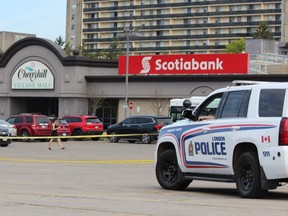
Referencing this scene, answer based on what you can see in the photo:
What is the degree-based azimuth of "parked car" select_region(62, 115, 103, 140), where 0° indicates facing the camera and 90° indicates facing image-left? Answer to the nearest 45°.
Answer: approximately 135°

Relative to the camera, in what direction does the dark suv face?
facing away from the viewer and to the left of the viewer

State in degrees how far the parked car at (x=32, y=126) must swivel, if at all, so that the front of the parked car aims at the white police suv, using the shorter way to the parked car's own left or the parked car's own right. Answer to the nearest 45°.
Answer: approximately 135° to the parked car's own left

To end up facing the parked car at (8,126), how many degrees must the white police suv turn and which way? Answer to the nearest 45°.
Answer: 0° — it already faces it

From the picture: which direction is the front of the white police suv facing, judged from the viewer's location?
facing away from the viewer and to the left of the viewer

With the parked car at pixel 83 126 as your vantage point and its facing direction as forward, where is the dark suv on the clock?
The dark suv is roughly at 6 o'clock from the parked car.

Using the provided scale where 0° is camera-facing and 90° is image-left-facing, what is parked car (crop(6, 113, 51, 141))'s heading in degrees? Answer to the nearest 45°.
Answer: approximately 135°
